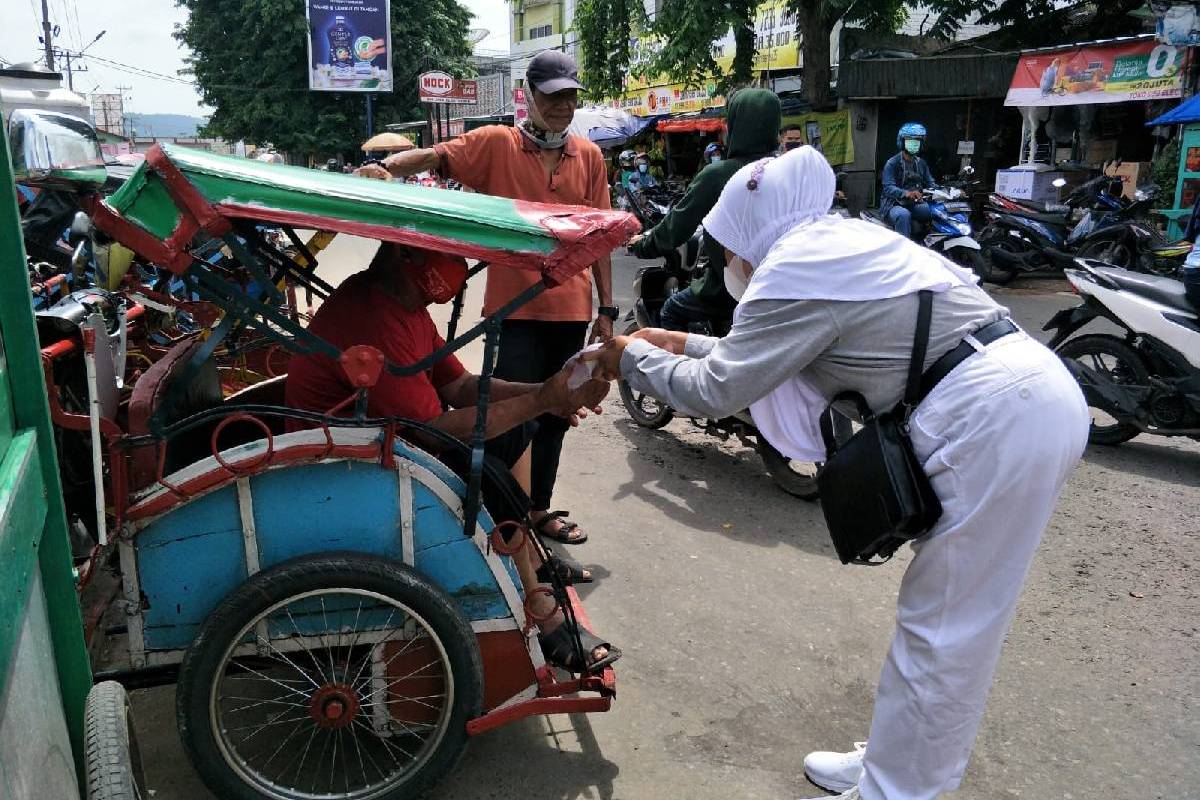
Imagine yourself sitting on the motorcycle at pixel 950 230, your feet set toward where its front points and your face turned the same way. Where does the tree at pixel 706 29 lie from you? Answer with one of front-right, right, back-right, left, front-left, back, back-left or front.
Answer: back

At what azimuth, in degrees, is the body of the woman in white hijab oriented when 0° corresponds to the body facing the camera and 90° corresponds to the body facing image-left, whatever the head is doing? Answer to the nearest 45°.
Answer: approximately 90°

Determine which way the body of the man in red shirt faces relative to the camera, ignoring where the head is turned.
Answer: to the viewer's right

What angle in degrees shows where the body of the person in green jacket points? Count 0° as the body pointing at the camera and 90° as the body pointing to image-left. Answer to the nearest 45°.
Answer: approximately 135°

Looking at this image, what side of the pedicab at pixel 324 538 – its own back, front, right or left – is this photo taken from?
right

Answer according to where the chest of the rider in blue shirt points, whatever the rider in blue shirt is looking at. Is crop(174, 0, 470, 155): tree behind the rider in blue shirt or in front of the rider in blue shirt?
behind

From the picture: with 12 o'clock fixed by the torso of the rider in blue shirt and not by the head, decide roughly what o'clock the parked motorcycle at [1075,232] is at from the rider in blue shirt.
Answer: The parked motorcycle is roughly at 10 o'clock from the rider in blue shirt.

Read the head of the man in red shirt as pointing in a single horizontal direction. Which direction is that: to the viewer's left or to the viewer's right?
to the viewer's right
